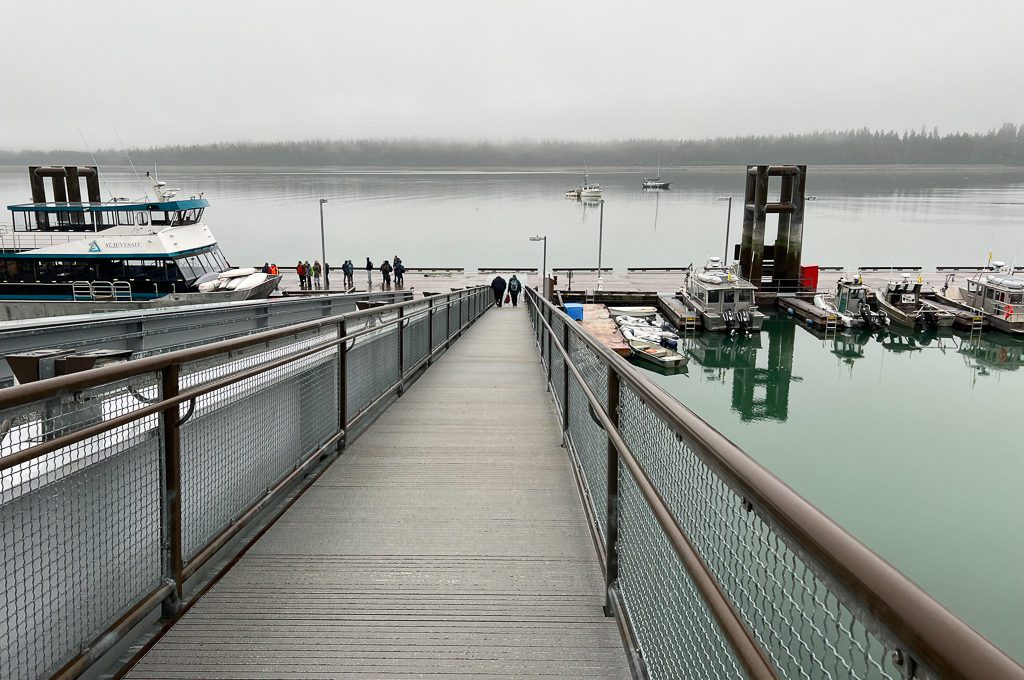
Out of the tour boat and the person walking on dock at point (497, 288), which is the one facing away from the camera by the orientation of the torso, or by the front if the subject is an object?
the person walking on dock

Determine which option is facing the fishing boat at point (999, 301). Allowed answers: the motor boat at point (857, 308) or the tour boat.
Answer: the tour boat

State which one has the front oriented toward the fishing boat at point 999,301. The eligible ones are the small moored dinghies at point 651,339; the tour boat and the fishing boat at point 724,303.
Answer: the tour boat

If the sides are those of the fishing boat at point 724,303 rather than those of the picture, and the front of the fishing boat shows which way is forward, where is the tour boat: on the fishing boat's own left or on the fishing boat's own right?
on the fishing boat's own left

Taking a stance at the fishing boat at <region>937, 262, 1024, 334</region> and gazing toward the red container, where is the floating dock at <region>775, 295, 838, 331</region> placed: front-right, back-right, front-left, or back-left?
front-left

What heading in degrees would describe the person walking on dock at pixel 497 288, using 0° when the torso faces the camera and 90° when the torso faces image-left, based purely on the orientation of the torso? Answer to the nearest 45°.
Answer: approximately 180°

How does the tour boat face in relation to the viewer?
to the viewer's right

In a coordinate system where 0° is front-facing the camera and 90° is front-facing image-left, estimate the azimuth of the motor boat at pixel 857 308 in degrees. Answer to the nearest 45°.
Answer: approximately 135°

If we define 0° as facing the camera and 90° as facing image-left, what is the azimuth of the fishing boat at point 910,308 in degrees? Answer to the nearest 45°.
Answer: approximately 135°

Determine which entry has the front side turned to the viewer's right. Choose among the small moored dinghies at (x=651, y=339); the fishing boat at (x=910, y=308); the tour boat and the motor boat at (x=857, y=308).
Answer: the tour boat

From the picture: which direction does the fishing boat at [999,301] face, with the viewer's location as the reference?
facing away from the viewer and to the left of the viewer

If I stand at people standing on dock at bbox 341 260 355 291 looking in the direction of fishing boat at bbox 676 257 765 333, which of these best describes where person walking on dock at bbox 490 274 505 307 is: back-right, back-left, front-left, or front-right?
front-right

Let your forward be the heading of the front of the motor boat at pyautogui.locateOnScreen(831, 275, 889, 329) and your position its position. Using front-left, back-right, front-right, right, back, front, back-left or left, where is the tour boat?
left

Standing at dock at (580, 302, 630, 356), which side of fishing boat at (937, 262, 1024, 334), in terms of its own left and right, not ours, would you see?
left

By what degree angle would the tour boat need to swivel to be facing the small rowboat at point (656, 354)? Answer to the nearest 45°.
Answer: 0° — it already faces it

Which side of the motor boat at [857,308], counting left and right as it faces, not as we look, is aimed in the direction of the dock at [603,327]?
left

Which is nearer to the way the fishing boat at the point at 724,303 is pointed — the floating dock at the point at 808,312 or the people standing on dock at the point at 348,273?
the people standing on dock

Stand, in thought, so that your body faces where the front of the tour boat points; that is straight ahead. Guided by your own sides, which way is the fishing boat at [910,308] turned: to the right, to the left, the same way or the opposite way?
to the left

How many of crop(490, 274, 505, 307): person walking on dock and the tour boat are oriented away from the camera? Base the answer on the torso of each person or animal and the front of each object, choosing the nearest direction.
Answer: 1
